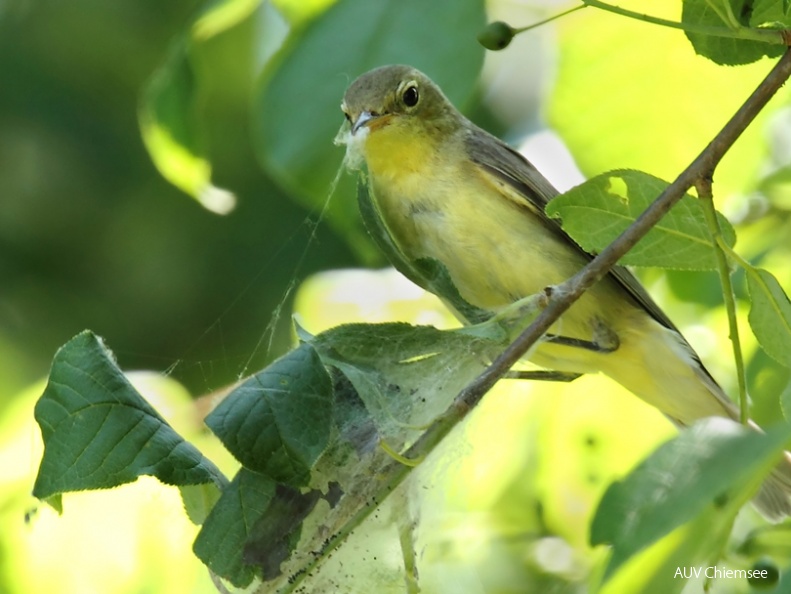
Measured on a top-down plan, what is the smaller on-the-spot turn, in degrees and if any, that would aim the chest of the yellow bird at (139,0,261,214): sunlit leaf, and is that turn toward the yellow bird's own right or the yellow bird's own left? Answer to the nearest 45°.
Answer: approximately 90° to the yellow bird's own right

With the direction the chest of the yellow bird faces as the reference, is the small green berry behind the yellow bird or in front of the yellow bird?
in front

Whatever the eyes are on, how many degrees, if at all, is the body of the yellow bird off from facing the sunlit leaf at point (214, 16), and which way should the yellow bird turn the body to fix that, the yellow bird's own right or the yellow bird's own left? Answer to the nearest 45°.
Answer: approximately 90° to the yellow bird's own right

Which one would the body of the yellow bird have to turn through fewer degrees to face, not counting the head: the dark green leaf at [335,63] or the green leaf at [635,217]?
the dark green leaf

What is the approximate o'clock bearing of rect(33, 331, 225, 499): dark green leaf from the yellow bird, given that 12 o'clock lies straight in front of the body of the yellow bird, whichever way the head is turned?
The dark green leaf is roughly at 1 o'clock from the yellow bird.

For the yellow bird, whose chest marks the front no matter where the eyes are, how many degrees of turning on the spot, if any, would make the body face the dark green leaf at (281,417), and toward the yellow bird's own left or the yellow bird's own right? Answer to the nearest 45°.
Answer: approximately 45° to the yellow bird's own left

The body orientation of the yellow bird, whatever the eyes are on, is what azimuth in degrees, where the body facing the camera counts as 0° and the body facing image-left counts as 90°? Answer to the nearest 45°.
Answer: approximately 45°
